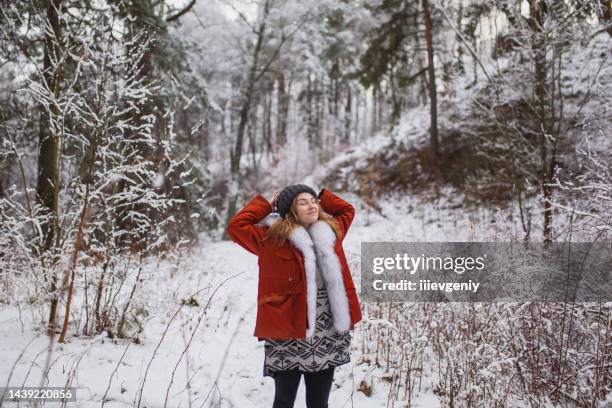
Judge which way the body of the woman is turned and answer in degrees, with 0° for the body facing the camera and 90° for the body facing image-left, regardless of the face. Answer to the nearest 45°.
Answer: approximately 315°
